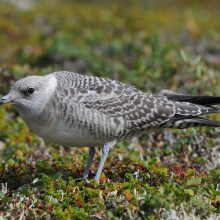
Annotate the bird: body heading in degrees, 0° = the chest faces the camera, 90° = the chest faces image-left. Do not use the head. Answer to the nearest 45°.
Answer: approximately 90°
